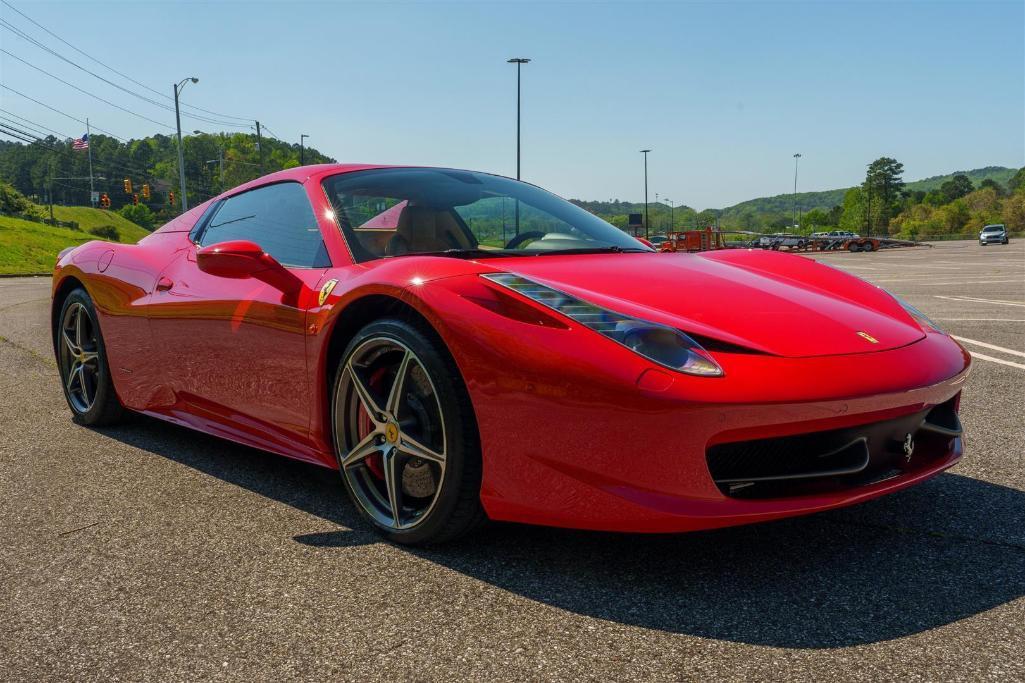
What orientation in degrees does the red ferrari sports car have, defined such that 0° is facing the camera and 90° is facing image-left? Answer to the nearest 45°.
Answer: approximately 315°
